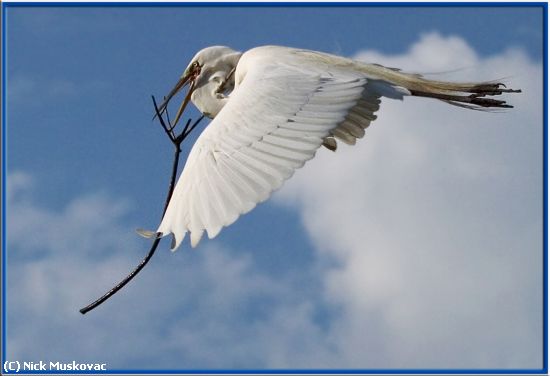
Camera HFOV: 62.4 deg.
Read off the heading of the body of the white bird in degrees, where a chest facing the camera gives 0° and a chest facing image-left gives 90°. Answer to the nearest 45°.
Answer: approximately 90°
